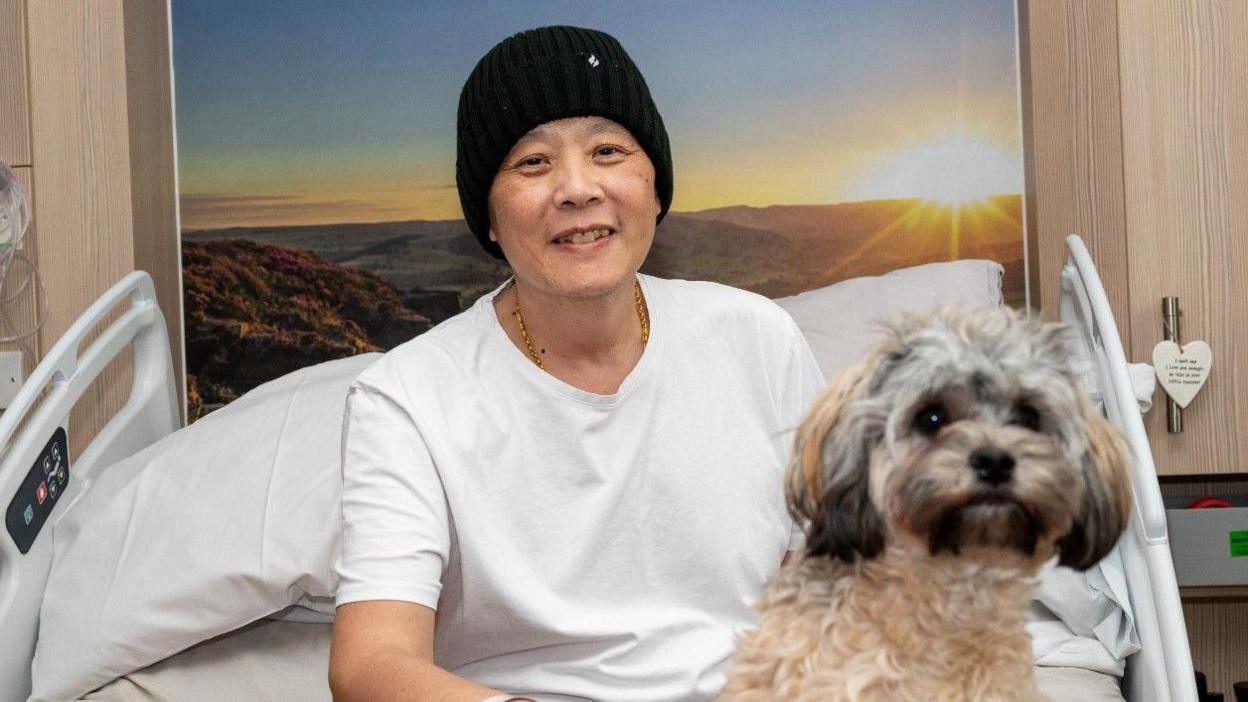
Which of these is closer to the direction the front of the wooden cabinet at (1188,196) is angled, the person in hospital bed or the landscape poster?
the person in hospital bed

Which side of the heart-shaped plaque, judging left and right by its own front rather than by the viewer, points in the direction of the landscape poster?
right

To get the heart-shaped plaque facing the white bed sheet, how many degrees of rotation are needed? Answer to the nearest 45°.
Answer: approximately 45° to its right

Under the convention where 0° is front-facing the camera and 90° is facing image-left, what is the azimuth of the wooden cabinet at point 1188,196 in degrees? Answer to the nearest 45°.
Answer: approximately 0°

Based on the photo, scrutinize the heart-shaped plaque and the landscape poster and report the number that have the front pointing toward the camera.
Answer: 2

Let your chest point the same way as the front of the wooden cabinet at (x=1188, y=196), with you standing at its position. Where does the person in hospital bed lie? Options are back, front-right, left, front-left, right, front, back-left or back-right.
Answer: front-right

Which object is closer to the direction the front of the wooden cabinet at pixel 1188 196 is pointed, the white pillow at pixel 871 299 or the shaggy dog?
the shaggy dog

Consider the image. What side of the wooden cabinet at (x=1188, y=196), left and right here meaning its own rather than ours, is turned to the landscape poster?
right

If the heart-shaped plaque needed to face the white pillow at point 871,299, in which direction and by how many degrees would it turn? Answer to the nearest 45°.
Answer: approximately 90° to its right
